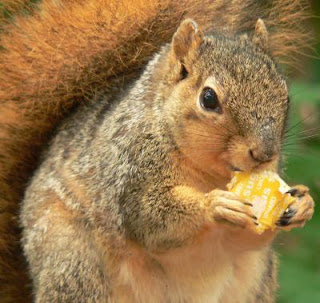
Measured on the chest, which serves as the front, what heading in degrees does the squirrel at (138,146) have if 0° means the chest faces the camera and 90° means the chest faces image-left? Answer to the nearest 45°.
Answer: approximately 315°
